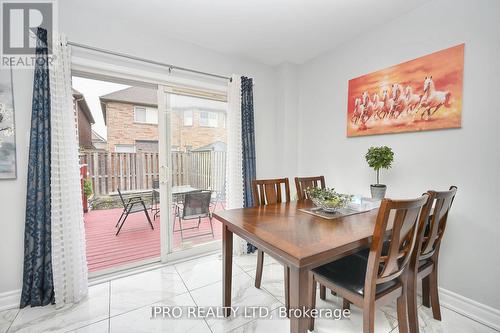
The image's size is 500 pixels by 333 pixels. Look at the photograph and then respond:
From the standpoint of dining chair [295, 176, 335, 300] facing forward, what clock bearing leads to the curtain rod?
The curtain rod is roughly at 4 o'clock from the dining chair.

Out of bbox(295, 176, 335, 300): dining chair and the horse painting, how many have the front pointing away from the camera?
0

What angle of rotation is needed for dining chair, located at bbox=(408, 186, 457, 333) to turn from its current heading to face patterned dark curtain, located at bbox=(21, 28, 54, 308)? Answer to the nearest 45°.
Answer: approximately 90° to its left

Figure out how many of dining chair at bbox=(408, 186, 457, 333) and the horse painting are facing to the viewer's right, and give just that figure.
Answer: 0

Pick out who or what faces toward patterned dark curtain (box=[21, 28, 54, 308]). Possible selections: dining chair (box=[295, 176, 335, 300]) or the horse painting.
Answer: the horse painting

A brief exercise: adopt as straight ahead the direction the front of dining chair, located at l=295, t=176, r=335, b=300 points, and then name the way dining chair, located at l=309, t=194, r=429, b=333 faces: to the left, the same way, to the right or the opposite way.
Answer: the opposite way

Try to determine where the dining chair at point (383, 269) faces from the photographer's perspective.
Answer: facing away from the viewer and to the left of the viewer

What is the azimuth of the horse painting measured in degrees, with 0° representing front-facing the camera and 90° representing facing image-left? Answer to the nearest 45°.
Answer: approximately 45°

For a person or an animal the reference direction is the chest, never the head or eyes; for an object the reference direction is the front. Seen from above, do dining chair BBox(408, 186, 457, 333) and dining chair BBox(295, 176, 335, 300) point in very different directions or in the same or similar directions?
very different directions

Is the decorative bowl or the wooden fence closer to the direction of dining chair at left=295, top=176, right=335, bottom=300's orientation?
the decorative bowl

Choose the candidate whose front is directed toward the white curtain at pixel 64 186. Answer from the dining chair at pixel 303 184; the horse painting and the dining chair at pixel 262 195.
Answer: the horse painting
